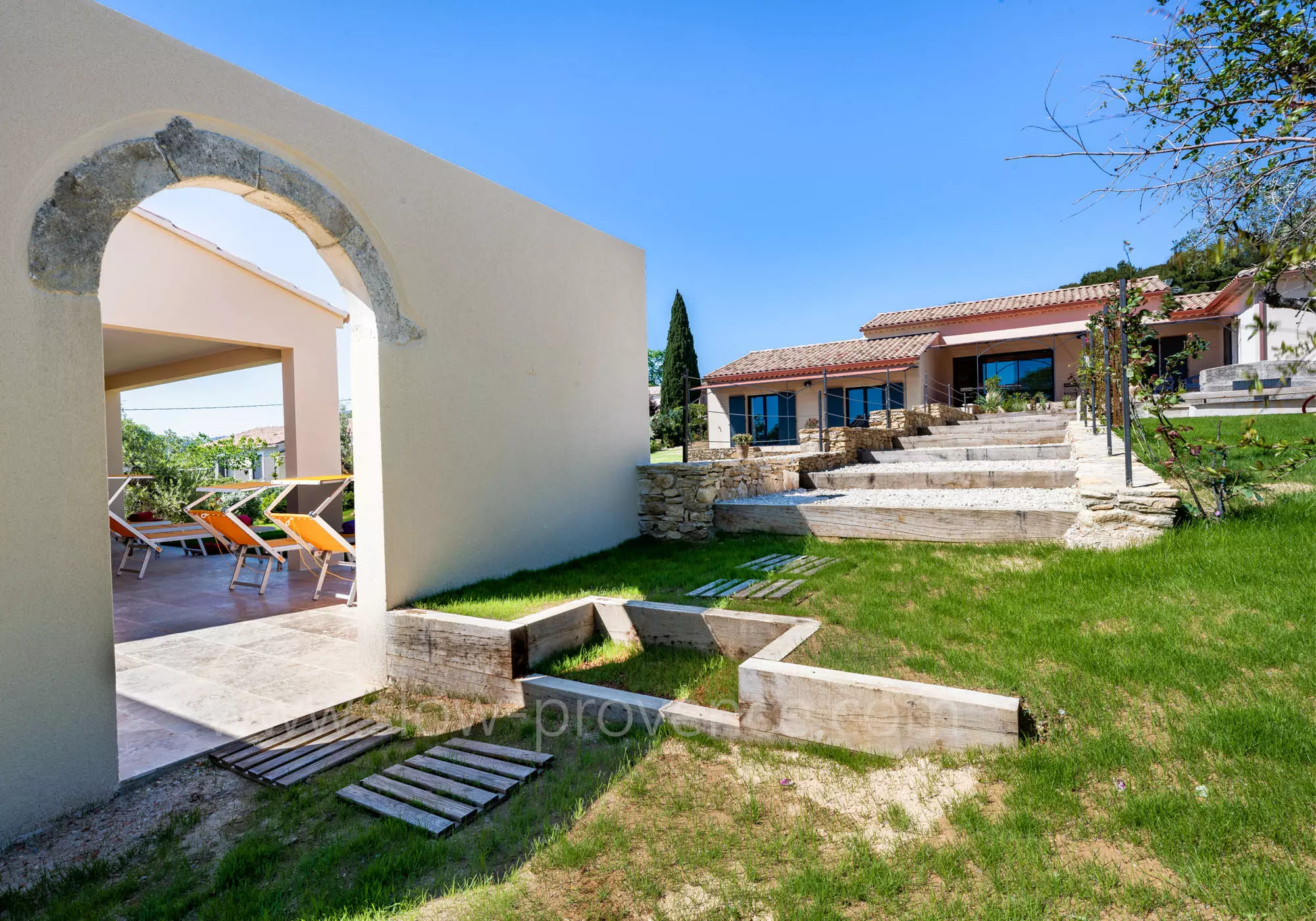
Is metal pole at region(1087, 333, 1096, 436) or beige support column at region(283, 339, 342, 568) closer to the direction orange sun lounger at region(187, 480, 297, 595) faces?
the beige support column
